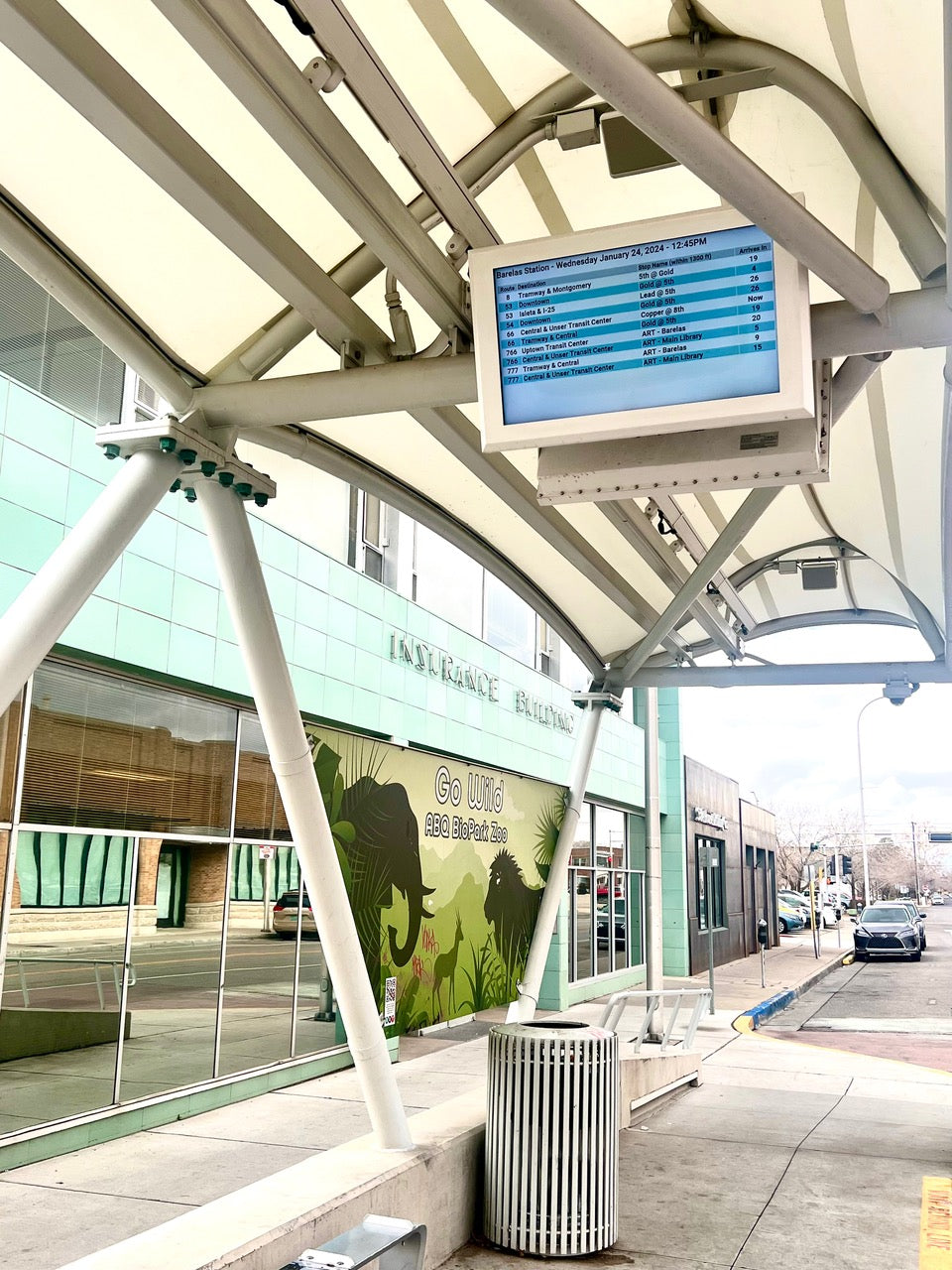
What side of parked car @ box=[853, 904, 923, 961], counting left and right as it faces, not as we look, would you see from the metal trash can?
front

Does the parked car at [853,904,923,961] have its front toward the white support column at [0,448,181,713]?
yes

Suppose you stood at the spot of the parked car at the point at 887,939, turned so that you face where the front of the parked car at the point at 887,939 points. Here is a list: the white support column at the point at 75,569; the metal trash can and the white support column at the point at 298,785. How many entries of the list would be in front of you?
3

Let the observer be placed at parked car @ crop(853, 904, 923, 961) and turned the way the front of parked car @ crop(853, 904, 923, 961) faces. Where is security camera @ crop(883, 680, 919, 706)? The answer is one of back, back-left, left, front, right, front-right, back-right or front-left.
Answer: front

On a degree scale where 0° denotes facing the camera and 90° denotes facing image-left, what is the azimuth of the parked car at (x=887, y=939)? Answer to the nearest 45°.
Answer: approximately 0°

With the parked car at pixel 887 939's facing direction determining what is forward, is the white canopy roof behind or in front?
in front

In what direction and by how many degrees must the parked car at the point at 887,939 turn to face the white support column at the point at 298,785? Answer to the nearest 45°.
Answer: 0° — it already faces it

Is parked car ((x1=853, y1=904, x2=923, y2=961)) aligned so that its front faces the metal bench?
yes
